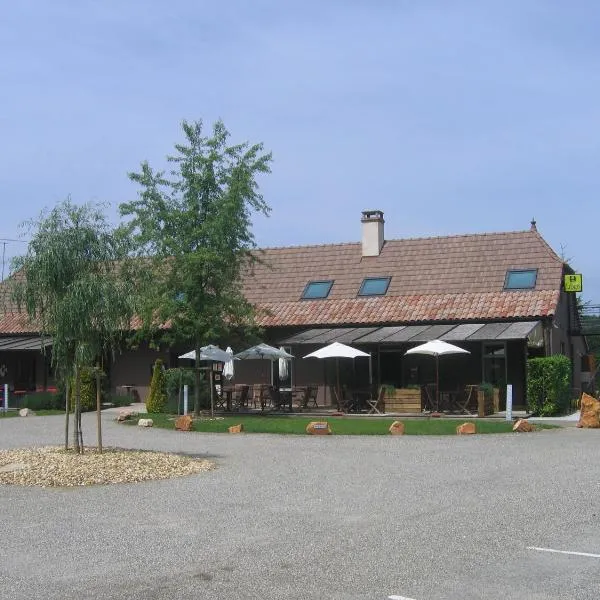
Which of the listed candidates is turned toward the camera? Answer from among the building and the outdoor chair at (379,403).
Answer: the building

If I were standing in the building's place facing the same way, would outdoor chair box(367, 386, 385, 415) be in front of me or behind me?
in front

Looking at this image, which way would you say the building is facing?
toward the camera

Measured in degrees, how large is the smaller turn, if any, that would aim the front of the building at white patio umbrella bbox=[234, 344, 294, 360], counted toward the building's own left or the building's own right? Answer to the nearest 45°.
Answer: approximately 45° to the building's own right

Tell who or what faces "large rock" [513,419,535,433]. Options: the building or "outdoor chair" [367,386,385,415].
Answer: the building

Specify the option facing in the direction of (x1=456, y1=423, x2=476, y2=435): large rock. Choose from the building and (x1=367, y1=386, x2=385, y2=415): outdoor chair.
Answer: the building

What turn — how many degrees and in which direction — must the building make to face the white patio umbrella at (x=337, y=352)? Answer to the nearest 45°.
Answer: approximately 45° to its right

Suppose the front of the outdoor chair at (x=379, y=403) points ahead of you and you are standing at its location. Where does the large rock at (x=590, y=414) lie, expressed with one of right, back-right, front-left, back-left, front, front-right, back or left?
back-left

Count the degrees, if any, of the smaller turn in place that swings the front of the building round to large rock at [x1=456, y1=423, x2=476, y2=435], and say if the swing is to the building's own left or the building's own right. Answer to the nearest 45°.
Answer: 0° — it already faces it

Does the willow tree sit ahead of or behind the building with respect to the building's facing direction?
ahead

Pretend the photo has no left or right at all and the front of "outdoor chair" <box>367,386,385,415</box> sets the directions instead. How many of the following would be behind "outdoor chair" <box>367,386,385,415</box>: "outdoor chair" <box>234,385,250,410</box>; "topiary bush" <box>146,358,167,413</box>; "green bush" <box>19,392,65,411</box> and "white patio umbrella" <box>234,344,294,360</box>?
0

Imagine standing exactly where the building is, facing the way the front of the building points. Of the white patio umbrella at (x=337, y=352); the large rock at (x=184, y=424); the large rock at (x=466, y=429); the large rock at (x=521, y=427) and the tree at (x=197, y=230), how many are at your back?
0

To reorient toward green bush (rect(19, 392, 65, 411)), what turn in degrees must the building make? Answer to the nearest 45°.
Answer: approximately 90° to its right
